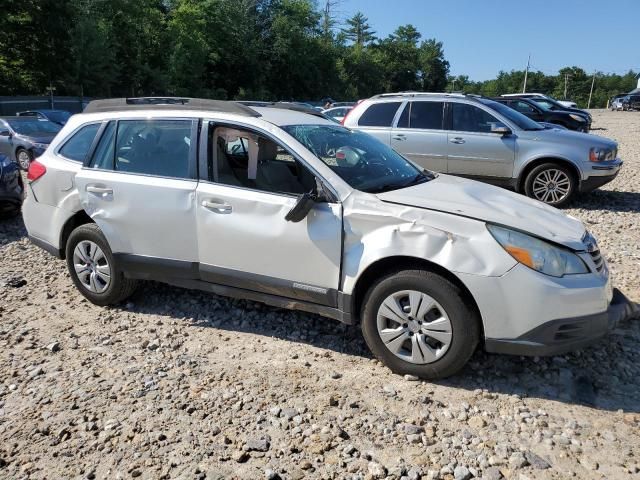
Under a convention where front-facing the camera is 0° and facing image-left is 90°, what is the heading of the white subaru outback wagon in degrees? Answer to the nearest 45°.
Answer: approximately 315°

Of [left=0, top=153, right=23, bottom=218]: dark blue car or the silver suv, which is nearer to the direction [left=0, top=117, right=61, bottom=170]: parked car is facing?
the silver suv

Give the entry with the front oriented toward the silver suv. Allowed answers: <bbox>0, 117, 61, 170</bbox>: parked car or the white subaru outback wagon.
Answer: the parked car

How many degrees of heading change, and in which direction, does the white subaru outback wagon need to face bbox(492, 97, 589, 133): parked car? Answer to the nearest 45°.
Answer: approximately 90° to its left

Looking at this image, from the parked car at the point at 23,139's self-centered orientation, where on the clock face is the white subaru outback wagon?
The white subaru outback wagon is roughly at 1 o'clock from the parked car.

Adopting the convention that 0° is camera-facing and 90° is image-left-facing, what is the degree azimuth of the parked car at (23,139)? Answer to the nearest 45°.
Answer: approximately 315°

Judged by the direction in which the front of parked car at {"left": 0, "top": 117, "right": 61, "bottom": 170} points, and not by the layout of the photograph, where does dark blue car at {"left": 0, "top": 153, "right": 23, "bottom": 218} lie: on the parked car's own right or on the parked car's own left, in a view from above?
on the parked car's own right

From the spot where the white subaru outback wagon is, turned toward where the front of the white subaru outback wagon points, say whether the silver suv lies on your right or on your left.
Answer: on your left

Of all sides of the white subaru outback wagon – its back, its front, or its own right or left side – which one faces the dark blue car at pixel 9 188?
back

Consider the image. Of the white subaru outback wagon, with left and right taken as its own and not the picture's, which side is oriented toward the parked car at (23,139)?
back
